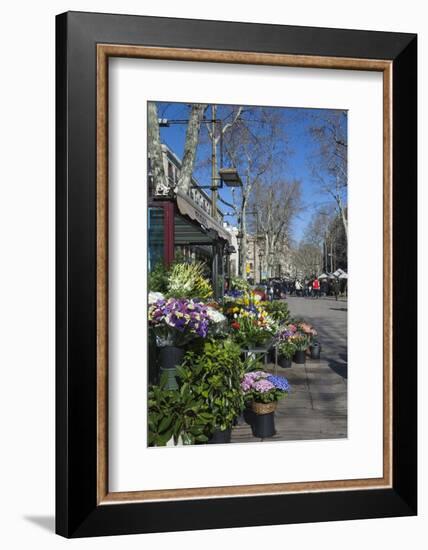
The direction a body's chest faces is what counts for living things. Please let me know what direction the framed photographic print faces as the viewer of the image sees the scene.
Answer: facing the viewer and to the right of the viewer
